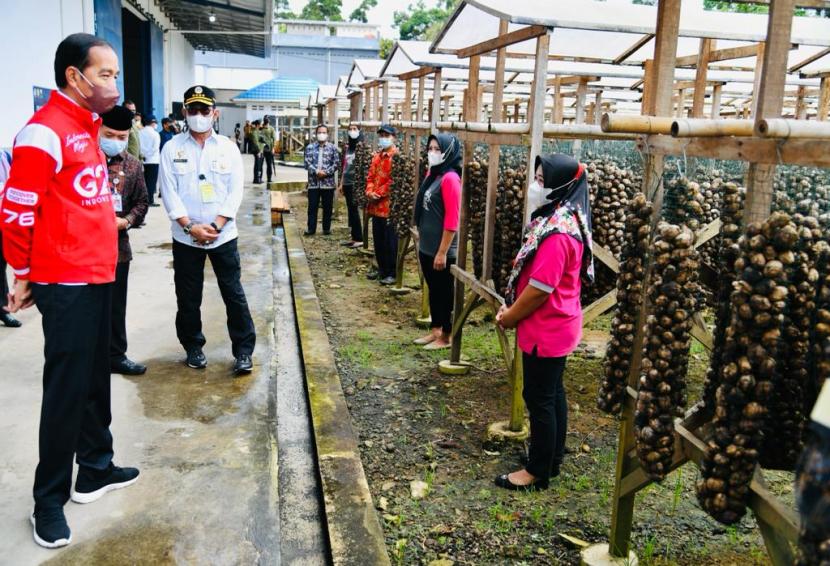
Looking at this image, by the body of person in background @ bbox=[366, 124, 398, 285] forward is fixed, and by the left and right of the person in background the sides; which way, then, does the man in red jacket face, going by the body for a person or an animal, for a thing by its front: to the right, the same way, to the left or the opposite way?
to the left

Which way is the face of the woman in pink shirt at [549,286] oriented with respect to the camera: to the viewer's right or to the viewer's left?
to the viewer's left

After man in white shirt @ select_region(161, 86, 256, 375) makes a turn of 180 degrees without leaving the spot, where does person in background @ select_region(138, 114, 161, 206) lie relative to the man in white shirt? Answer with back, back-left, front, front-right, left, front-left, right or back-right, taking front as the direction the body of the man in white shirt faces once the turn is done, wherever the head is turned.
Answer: front

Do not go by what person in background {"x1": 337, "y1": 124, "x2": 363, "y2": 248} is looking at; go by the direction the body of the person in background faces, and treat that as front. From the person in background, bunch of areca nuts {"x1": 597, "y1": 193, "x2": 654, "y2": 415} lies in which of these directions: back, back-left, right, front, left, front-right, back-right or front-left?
front-left

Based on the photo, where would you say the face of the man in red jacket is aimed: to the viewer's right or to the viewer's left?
to the viewer's right

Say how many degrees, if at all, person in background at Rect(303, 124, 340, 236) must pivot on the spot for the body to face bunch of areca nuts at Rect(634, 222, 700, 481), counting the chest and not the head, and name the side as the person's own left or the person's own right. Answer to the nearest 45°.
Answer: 0° — they already face it

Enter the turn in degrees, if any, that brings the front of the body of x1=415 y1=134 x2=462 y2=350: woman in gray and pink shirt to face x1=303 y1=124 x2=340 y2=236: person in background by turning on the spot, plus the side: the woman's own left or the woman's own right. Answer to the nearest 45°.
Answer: approximately 135° to the woman's own right

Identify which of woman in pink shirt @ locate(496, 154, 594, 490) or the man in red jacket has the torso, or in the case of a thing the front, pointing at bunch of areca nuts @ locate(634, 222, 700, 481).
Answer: the man in red jacket

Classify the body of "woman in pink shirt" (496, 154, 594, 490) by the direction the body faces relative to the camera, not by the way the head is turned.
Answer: to the viewer's left
